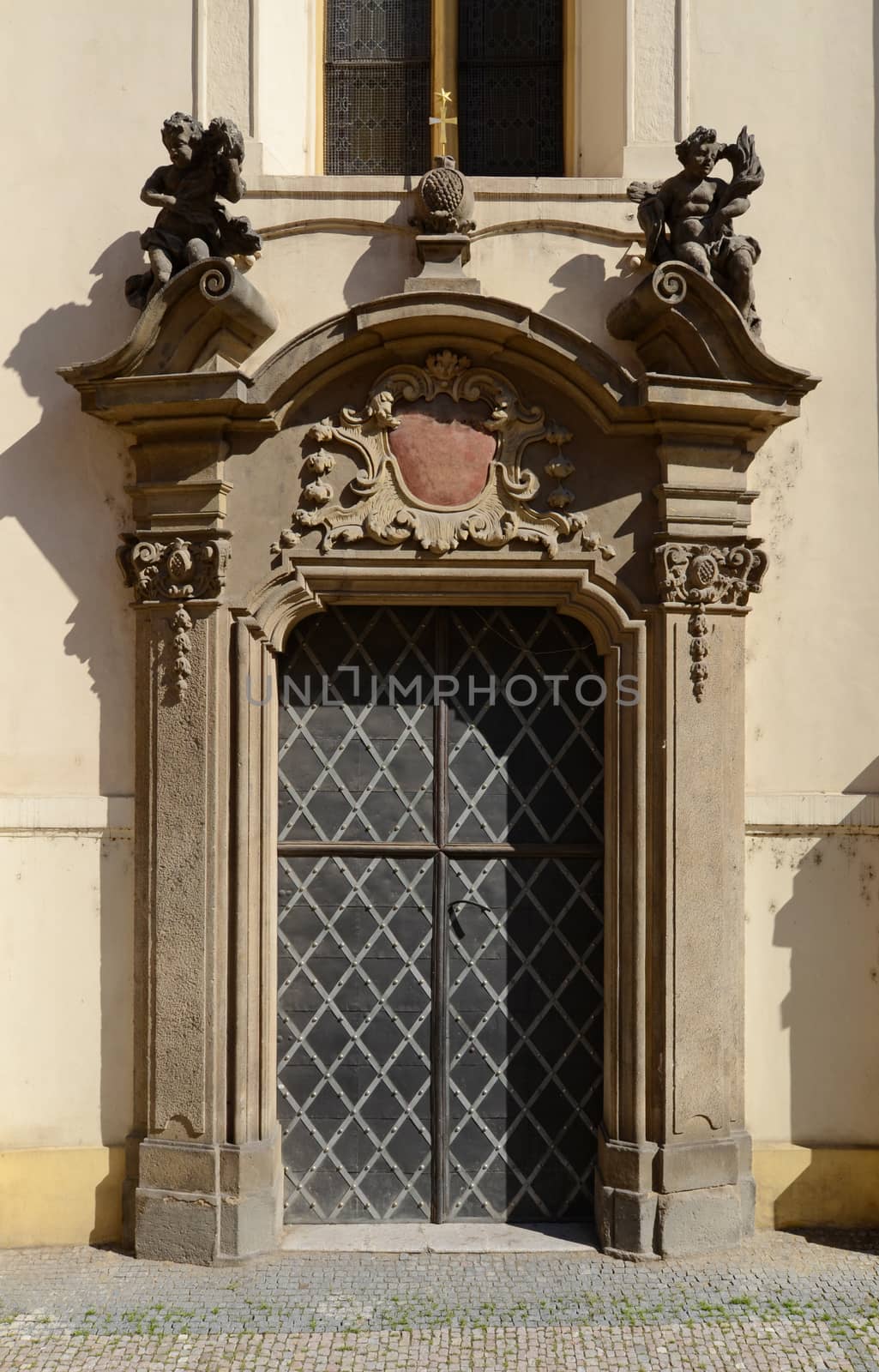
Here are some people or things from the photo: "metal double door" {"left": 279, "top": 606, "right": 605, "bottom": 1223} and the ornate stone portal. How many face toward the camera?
2

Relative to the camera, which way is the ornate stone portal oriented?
toward the camera

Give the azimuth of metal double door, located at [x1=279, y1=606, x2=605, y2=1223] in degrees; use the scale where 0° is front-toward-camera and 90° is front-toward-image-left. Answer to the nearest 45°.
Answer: approximately 0°
